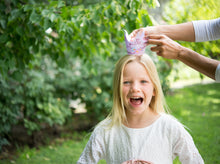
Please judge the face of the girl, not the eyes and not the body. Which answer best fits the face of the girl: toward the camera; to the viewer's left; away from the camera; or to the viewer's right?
toward the camera

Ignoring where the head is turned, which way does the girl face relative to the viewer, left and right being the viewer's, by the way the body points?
facing the viewer
